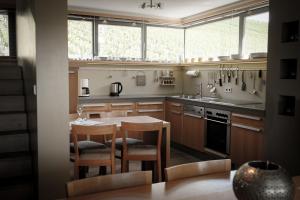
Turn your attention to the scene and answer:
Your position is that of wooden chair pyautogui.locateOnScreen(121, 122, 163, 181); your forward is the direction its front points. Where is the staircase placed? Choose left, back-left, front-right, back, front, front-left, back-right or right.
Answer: left

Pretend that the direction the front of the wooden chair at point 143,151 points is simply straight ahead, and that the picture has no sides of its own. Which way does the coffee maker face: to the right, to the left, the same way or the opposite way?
the opposite way

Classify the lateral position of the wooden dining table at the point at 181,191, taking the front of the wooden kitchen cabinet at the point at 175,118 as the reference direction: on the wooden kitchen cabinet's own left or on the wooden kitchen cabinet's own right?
on the wooden kitchen cabinet's own left

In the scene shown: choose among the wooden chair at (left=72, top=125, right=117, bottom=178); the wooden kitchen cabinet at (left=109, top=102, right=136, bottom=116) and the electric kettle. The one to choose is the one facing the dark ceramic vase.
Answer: the wooden kitchen cabinet

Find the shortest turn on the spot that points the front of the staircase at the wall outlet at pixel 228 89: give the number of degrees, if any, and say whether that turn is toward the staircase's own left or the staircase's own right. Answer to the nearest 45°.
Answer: approximately 90° to the staircase's own left

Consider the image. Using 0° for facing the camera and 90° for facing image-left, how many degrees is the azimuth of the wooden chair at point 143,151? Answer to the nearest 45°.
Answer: approximately 180°

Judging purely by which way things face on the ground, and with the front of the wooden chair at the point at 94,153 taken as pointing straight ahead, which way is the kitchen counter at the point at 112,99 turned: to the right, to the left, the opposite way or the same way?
the opposite way

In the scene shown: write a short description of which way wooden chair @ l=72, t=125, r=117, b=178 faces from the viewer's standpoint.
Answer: facing away from the viewer

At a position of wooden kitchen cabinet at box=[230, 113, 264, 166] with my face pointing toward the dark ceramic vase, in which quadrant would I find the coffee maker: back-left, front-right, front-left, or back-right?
back-right

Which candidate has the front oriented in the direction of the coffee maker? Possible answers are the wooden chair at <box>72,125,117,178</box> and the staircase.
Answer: the wooden chair

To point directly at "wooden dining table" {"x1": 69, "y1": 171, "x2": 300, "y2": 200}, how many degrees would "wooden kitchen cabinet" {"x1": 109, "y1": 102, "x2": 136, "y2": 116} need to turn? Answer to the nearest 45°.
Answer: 0° — it already faces it

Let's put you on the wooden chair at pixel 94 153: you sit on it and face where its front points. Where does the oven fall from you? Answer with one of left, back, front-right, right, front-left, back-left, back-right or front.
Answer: front-right

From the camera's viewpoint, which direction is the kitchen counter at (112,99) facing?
toward the camera

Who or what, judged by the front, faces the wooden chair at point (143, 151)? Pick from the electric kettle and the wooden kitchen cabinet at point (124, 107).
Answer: the wooden kitchen cabinet

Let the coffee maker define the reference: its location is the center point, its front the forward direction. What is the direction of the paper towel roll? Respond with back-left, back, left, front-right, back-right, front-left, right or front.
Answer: left

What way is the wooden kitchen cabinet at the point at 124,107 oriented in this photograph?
toward the camera

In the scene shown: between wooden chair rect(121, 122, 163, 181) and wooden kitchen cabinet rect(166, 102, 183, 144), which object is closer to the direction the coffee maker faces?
the wooden chair

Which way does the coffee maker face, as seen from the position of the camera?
facing the viewer
